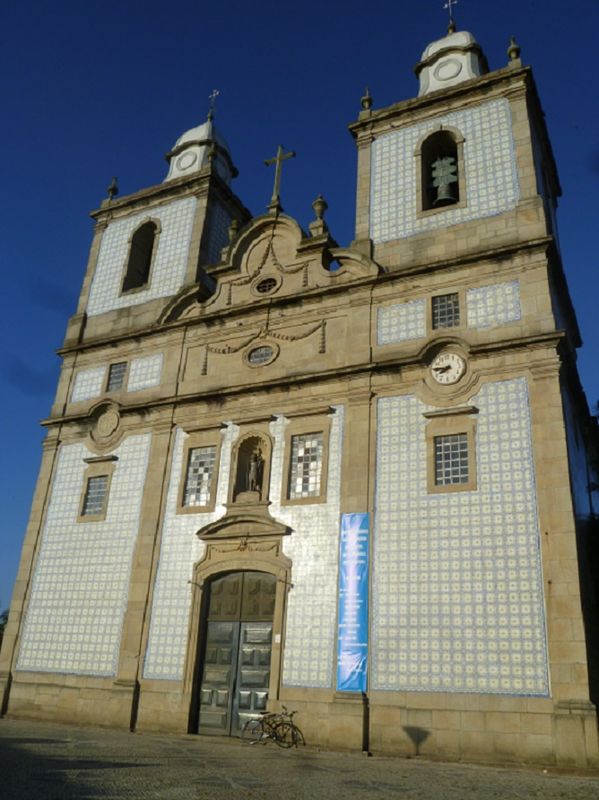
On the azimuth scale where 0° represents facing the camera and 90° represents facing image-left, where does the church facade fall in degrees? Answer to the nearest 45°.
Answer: approximately 45°
